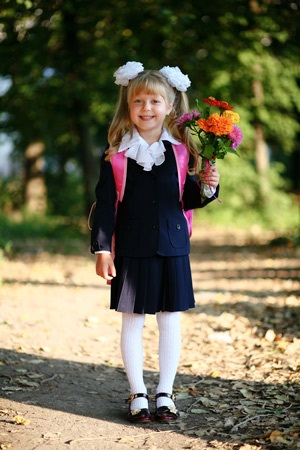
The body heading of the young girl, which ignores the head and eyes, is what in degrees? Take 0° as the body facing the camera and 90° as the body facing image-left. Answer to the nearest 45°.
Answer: approximately 0°

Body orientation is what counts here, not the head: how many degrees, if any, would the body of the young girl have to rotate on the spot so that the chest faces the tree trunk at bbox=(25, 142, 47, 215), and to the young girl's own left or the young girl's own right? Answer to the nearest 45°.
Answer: approximately 180°

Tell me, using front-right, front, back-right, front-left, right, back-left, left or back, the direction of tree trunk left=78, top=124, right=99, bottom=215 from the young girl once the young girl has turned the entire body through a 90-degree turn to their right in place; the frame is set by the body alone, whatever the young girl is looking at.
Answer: right
